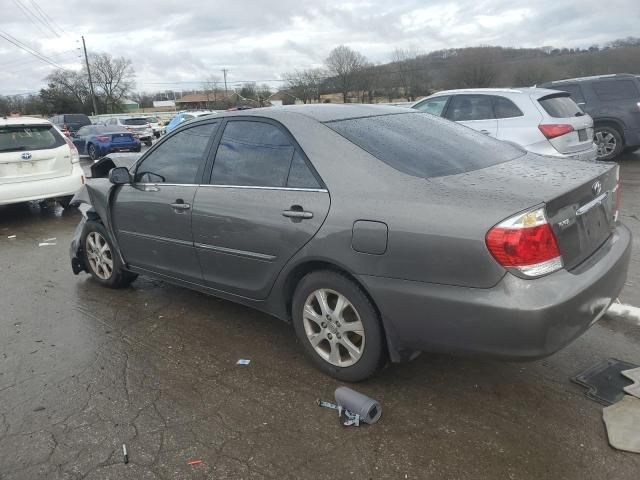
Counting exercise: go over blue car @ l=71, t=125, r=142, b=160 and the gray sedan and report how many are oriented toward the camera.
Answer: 0

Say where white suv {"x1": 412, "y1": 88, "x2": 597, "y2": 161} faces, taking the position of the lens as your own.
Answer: facing away from the viewer and to the left of the viewer

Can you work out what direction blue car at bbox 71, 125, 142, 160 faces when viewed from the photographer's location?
facing away from the viewer and to the left of the viewer

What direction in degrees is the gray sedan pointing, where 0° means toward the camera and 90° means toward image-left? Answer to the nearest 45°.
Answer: approximately 135°

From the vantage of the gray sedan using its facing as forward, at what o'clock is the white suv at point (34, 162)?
The white suv is roughly at 12 o'clock from the gray sedan.

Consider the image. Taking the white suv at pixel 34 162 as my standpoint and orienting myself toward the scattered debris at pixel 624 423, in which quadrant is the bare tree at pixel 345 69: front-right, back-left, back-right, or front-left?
back-left

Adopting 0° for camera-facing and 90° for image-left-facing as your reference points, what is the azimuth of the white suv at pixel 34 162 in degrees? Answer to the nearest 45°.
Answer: approximately 180°

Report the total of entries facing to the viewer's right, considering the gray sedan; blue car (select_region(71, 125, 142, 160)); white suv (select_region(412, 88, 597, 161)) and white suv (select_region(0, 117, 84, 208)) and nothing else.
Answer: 0

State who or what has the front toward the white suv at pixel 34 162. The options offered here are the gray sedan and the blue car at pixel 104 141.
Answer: the gray sedan

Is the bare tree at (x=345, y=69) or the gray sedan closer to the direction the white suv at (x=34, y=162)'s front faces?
the bare tree

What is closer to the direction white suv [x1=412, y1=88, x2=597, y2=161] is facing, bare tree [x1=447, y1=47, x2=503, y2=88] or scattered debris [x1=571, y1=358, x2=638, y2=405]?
the bare tree

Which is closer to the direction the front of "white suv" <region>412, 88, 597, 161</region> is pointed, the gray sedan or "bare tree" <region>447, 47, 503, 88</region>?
the bare tree

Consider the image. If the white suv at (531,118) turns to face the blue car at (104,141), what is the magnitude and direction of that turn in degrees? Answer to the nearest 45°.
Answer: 0° — it already faces it

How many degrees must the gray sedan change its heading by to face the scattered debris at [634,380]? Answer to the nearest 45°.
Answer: approximately 135° to its right

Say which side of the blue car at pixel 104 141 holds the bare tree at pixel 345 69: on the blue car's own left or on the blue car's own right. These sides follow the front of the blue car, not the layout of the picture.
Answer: on the blue car's own right

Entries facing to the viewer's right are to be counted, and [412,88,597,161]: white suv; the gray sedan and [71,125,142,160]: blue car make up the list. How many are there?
0
